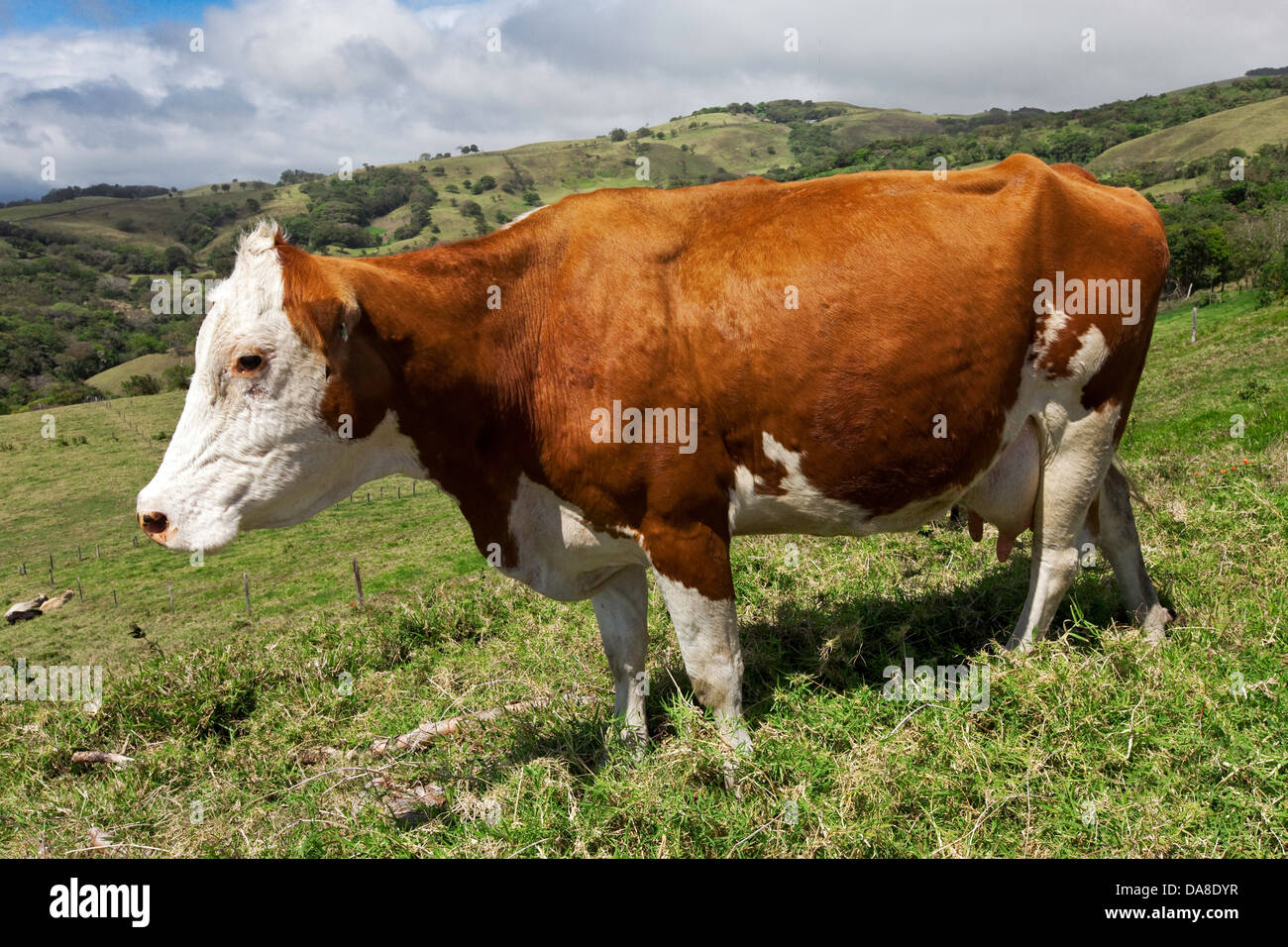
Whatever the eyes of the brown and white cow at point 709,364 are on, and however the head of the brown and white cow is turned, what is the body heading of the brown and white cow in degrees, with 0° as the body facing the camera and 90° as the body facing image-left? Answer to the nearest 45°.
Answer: approximately 90°
